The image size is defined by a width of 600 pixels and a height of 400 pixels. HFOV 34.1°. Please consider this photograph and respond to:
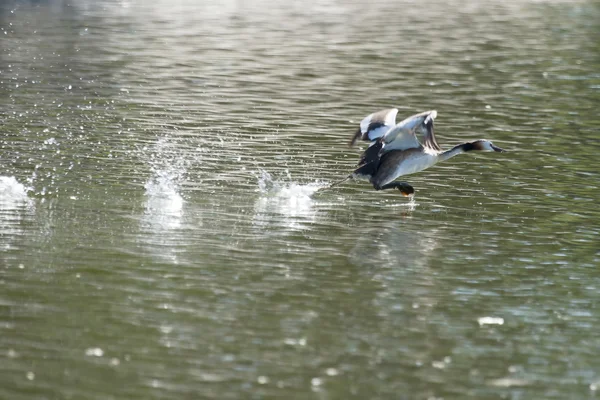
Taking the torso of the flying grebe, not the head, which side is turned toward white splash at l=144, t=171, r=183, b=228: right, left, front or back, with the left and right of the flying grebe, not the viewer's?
back

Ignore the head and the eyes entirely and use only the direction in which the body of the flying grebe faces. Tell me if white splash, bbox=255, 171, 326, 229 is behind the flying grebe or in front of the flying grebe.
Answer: behind

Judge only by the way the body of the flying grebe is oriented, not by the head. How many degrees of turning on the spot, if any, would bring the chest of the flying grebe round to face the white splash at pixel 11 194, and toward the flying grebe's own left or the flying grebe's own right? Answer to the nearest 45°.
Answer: approximately 180°

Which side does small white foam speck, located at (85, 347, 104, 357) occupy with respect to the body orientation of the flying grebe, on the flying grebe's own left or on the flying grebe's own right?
on the flying grebe's own right

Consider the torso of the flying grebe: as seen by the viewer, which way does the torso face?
to the viewer's right

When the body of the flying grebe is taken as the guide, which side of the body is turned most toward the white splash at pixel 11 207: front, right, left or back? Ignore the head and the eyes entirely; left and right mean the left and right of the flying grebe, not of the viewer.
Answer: back

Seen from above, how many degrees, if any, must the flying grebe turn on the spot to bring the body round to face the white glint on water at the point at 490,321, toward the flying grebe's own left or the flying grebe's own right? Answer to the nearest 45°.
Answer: approximately 90° to the flying grebe's own right

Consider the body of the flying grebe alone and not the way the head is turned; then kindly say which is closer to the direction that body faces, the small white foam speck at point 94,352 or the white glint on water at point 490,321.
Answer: the white glint on water
